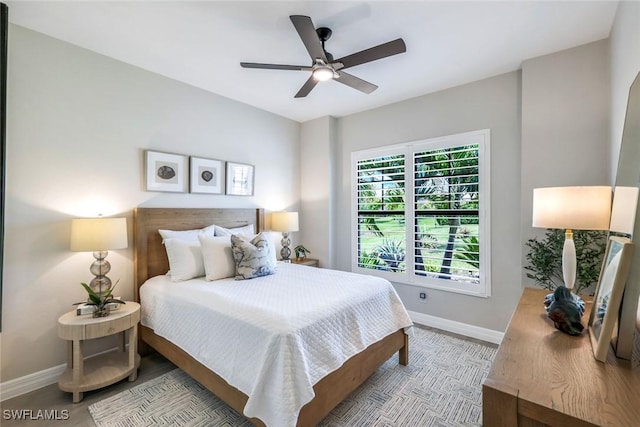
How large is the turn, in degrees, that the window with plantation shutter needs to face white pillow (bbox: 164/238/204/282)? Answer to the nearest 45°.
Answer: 0° — it already faces it

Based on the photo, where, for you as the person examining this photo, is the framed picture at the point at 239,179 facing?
facing the viewer and to the right of the viewer

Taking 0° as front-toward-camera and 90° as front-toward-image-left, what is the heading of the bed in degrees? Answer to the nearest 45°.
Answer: approximately 315°

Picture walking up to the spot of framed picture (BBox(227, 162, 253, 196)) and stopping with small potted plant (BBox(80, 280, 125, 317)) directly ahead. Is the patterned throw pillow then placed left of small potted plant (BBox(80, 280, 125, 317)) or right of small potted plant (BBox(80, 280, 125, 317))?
left

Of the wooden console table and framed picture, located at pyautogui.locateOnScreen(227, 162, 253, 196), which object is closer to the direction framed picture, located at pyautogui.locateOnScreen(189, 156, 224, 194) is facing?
the wooden console table

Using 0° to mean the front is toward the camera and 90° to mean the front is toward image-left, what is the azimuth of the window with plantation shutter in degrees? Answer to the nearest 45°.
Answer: approximately 45°

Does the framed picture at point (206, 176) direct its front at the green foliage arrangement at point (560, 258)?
yes

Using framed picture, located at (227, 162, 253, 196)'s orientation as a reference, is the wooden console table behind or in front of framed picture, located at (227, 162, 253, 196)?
in front
